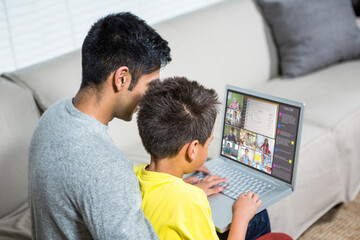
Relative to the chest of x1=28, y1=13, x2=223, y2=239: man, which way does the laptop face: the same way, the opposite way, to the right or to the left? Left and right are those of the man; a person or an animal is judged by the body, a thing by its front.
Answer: the opposite way

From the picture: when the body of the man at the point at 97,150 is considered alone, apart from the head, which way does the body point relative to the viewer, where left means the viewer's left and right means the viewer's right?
facing away from the viewer and to the right of the viewer

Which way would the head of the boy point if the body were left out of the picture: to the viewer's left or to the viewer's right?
to the viewer's right

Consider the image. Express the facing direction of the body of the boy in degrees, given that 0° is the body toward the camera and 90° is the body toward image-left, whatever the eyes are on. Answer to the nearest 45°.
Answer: approximately 225°

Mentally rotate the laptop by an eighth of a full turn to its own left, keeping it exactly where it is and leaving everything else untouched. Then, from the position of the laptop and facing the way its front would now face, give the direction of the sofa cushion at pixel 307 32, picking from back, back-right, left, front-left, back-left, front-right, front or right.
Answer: back

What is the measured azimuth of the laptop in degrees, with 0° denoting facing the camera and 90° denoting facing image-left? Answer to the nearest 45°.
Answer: approximately 45°

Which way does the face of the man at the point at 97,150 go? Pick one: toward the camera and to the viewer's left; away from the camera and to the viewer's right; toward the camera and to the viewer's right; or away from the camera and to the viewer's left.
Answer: away from the camera and to the viewer's right

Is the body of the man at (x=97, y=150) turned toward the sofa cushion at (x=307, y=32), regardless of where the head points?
yes

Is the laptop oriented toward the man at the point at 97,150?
yes
